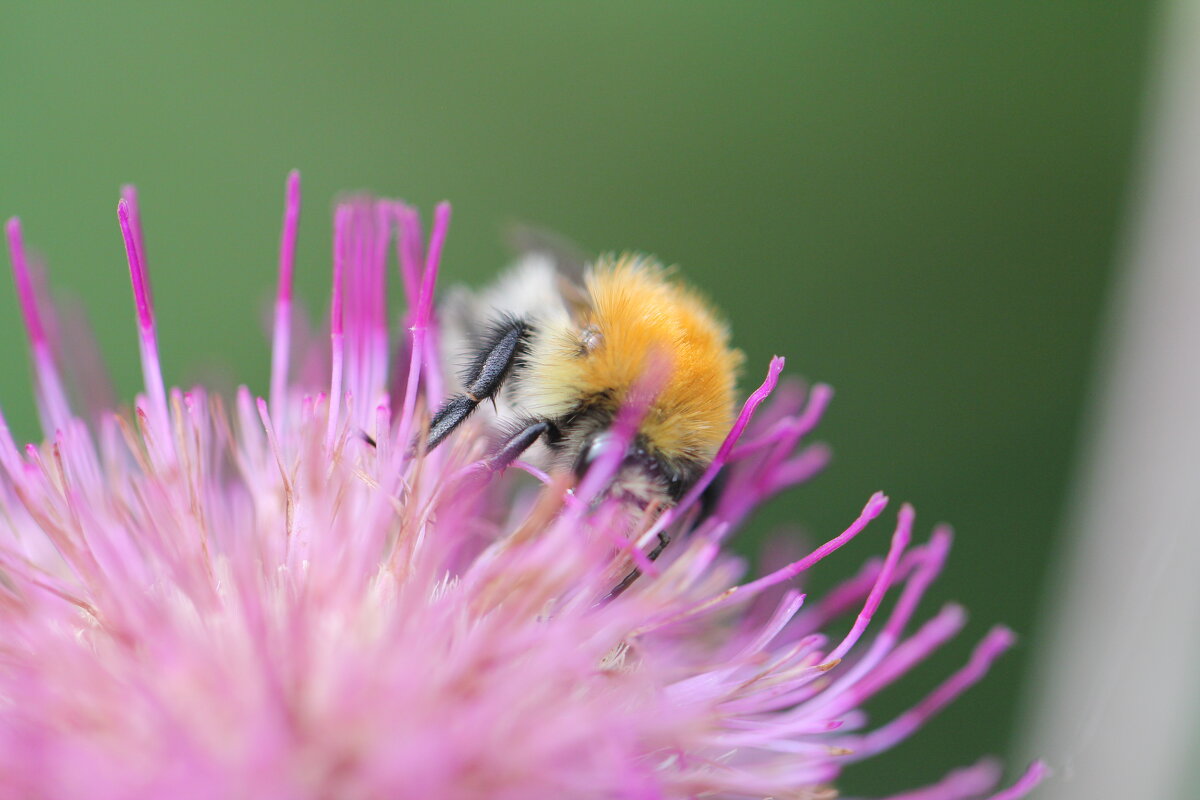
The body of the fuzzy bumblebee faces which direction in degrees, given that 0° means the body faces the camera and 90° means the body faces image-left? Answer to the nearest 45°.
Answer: approximately 315°
